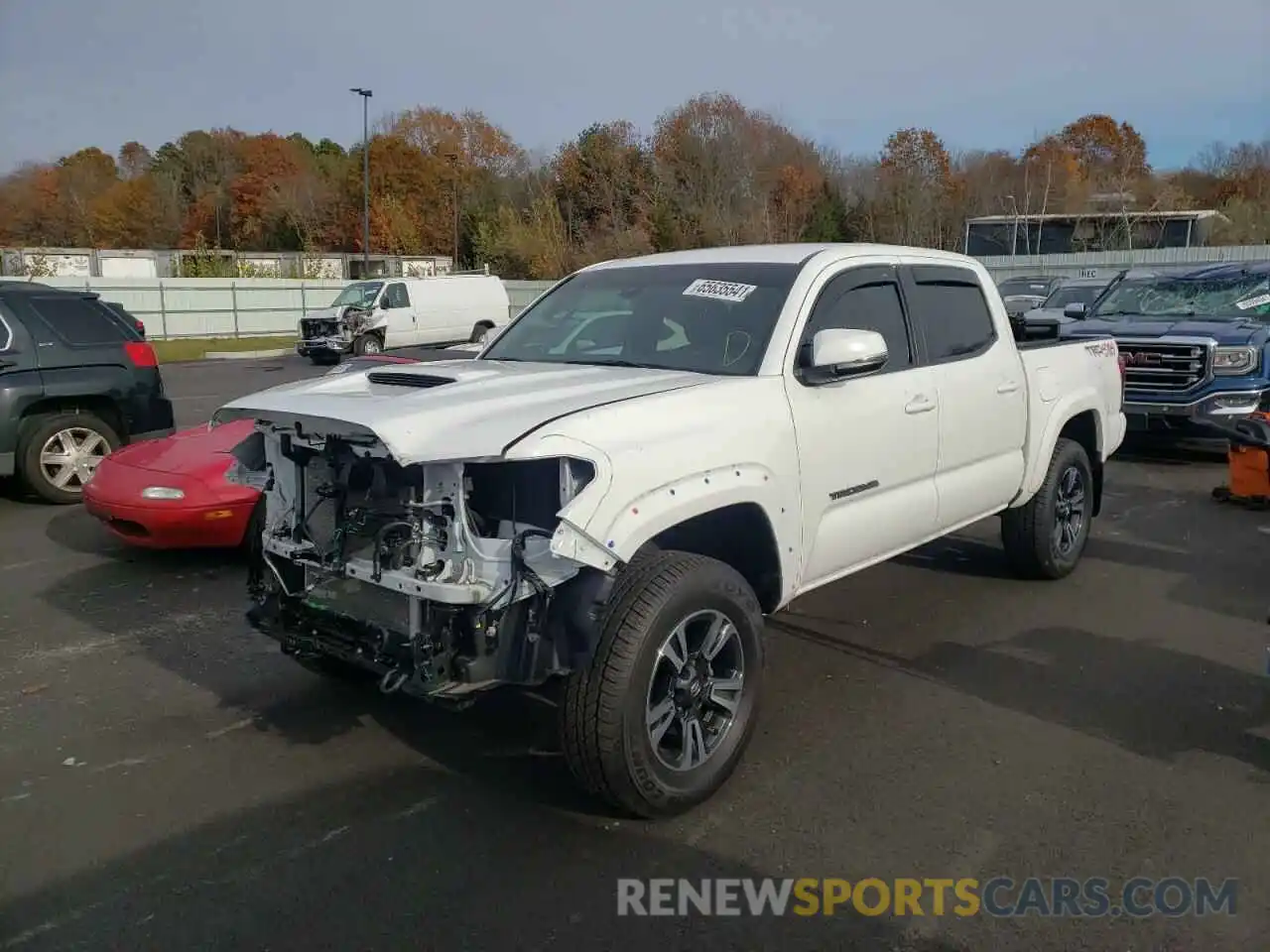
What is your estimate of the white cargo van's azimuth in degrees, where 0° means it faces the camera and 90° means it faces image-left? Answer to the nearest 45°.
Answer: approximately 45°

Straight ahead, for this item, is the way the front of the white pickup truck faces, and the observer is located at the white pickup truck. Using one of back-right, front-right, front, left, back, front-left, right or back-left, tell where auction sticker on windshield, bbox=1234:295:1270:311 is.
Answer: back

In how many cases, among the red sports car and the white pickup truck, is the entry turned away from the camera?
0

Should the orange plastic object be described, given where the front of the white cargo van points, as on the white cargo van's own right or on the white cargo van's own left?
on the white cargo van's own left

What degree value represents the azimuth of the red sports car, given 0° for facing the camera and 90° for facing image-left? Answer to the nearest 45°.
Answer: approximately 45°

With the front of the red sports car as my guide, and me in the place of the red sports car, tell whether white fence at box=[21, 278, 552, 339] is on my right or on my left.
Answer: on my right

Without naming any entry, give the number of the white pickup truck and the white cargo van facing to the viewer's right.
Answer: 0

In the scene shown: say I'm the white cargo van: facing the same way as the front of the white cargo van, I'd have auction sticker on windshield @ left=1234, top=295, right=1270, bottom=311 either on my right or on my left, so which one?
on my left

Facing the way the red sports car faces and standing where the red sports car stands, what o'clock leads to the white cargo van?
The white cargo van is roughly at 5 o'clock from the red sports car.

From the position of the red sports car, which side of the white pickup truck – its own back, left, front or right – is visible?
right

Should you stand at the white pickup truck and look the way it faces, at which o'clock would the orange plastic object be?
The orange plastic object is roughly at 6 o'clock from the white pickup truck.
